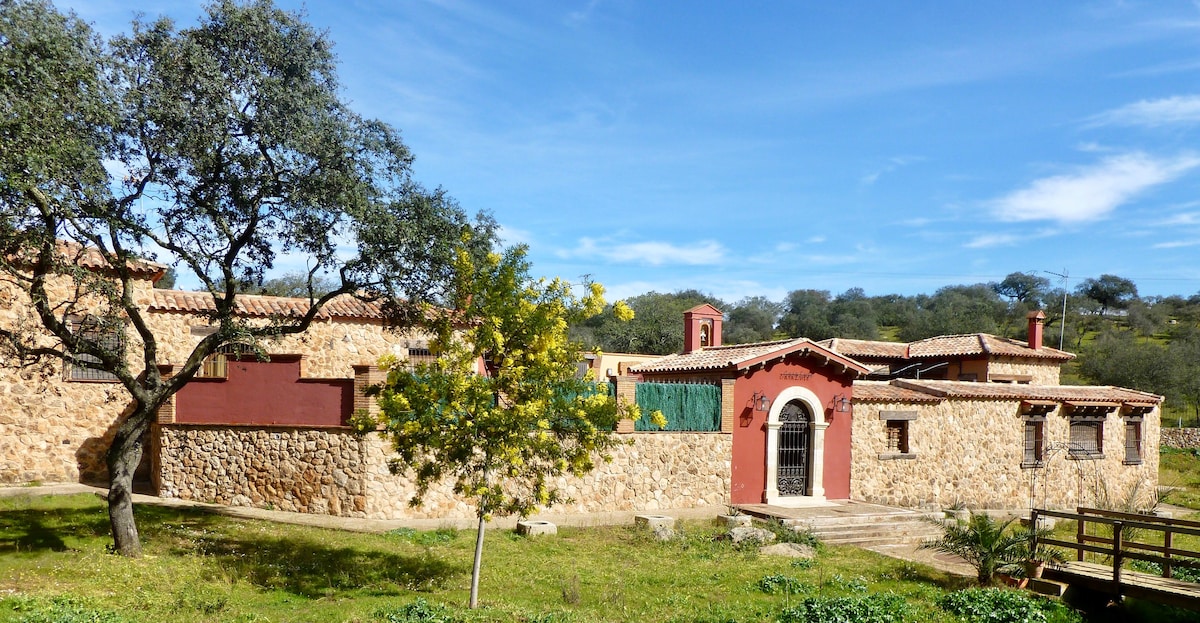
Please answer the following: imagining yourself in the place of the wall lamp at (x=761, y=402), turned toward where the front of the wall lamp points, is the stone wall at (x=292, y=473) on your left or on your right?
on your right

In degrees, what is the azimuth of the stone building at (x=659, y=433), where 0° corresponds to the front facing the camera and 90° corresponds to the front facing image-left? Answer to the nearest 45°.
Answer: approximately 0°

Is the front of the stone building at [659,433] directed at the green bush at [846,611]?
yes

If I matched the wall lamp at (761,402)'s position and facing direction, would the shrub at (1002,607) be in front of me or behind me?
in front

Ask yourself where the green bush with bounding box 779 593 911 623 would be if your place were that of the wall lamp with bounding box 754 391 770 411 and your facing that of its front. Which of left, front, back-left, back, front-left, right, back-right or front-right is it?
front-right

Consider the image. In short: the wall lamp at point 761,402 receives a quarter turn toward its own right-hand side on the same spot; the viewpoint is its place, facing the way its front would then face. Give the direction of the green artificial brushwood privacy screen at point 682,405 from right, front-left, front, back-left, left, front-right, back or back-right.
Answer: front

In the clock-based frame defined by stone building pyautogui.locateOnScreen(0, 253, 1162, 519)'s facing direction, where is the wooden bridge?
The wooden bridge is roughly at 11 o'clock from the stone building.

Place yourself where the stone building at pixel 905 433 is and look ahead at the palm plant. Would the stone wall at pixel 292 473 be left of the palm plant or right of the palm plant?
right

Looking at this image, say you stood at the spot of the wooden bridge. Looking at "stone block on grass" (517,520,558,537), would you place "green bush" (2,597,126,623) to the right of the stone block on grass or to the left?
left

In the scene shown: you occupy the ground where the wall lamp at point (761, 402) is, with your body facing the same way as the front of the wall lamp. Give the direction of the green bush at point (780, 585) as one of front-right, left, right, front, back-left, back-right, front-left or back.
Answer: front-right

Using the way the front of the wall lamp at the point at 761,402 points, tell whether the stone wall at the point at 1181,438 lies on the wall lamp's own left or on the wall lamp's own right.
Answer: on the wall lamp's own left

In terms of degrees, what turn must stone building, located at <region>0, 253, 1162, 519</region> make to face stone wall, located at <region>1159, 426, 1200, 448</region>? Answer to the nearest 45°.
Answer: approximately 135° to its left

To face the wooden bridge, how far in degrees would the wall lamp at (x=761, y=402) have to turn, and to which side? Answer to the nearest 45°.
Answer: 0° — it already faces it
